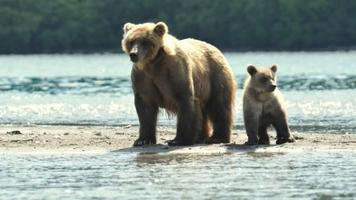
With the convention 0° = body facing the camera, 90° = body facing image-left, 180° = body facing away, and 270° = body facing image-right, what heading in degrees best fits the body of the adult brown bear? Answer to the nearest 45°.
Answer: approximately 45°

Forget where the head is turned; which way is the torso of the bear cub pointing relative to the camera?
toward the camera

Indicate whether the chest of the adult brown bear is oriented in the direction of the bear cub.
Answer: no

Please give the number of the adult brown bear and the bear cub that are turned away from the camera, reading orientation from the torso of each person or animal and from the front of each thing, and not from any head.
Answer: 0

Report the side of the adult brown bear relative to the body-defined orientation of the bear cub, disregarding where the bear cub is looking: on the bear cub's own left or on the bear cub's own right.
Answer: on the bear cub's own right
